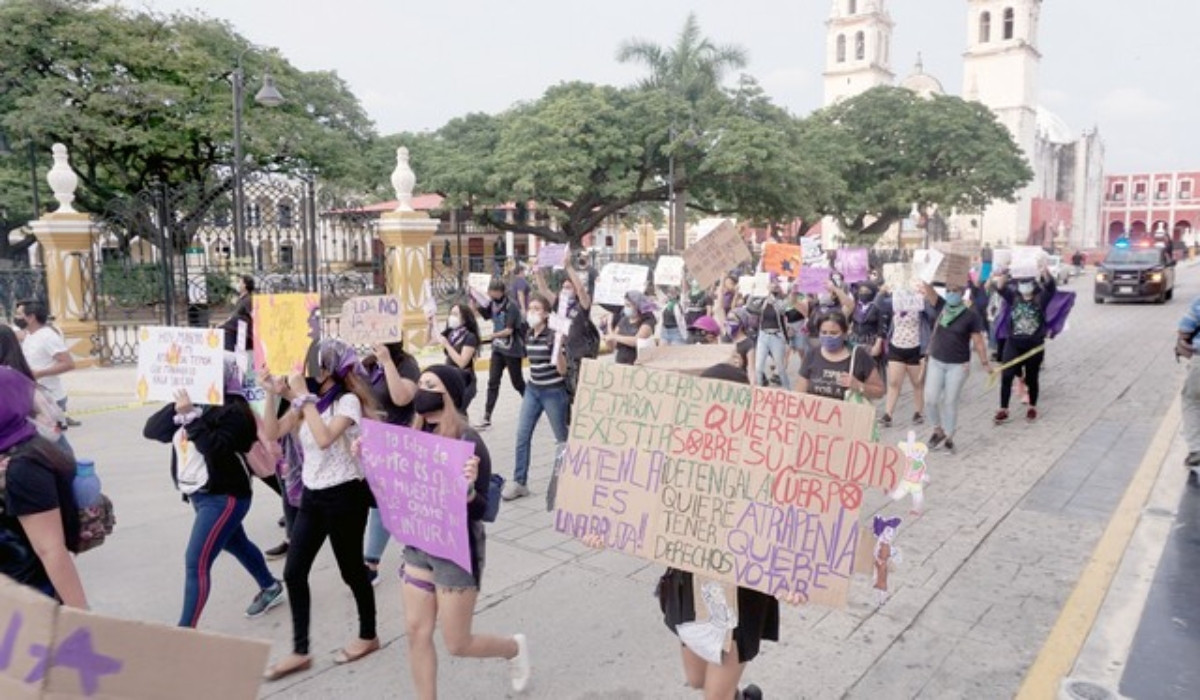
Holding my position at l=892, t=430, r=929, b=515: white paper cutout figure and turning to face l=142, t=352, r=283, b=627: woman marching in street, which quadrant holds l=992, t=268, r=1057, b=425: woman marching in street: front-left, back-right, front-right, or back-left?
back-right

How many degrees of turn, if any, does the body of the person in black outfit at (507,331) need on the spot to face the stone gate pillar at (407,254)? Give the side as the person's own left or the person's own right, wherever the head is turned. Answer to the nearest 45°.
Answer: approximately 135° to the person's own right

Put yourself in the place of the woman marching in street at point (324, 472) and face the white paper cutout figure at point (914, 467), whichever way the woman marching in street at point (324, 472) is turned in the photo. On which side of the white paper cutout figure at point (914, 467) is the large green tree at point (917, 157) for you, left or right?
left

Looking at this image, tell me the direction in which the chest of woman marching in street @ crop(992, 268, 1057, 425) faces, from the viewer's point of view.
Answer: toward the camera

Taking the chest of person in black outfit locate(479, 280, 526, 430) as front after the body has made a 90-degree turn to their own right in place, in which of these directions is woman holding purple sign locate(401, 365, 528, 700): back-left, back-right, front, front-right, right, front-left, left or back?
back-left

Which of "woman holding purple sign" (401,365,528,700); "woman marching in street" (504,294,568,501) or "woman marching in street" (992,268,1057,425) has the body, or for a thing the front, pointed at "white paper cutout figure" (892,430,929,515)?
"woman marching in street" (992,268,1057,425)

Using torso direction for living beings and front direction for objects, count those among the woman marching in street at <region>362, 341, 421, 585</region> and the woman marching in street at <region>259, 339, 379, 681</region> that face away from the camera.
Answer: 0

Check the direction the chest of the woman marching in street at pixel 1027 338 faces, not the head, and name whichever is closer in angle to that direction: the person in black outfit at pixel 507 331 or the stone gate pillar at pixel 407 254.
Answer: the person in black outfit

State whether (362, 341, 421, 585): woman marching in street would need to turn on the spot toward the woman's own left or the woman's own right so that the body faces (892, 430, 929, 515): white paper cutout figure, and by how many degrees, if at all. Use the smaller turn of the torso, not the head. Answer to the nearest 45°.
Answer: approximately 135° to the woman's own left

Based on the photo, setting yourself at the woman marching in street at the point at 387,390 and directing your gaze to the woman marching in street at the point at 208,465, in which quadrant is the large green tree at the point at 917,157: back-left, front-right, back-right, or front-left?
back-right

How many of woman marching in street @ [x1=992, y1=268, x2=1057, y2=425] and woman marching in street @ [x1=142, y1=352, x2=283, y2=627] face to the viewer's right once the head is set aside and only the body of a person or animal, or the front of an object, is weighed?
0

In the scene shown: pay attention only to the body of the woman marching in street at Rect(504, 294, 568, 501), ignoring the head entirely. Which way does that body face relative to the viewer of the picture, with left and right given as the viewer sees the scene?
facing the viewer and to the left of the viewer

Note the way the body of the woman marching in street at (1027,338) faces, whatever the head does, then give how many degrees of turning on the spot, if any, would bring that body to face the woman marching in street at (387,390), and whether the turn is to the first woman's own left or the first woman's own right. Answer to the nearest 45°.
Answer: approximately 45° to the first woman's own right
